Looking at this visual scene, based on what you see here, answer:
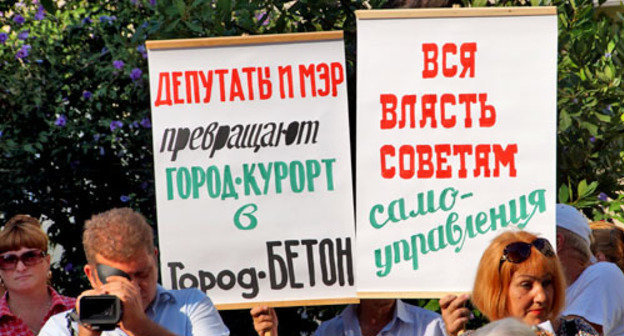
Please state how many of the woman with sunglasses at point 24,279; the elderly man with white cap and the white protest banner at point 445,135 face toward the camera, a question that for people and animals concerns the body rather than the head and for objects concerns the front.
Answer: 2

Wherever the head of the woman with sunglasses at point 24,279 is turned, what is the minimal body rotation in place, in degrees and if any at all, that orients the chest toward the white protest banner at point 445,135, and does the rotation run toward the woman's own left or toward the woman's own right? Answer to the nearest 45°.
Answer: approximately 90° to the woman's own left

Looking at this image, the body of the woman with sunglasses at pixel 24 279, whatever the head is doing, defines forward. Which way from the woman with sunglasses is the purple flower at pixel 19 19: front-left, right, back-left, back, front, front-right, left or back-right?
back

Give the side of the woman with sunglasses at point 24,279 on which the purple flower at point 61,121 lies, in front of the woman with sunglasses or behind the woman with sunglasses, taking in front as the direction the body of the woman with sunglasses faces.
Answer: behind

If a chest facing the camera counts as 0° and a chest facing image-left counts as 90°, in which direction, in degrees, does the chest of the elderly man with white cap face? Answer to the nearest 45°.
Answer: approximately 90°

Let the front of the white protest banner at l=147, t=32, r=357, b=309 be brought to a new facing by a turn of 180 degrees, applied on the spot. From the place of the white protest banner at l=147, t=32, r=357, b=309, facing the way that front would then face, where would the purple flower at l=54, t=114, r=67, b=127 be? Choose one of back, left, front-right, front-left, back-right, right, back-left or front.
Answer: front-left

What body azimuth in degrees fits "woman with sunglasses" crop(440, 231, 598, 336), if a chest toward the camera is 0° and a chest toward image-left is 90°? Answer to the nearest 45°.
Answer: approximately 315°

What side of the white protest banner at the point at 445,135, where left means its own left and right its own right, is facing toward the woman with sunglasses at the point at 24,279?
right
